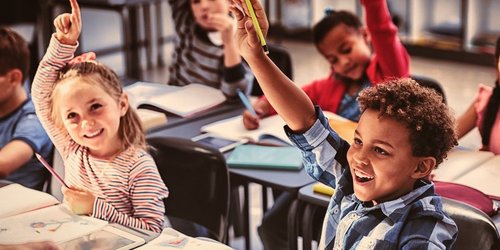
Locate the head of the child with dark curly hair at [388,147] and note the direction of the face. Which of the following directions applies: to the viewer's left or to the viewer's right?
to the viewer's left

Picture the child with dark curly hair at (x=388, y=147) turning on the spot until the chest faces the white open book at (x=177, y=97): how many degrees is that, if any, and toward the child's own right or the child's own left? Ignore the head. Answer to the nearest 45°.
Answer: approximately 90° to the child's own right

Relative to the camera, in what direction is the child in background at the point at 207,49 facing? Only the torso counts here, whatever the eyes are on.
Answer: toward the camera

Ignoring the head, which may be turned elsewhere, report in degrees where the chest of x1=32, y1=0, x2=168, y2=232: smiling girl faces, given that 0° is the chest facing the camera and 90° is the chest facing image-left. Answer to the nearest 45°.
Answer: approximately 45°

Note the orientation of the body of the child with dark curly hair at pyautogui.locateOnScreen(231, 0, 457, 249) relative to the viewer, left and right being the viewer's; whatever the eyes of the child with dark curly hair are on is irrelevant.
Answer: facing the viewer and to the left of the viewer

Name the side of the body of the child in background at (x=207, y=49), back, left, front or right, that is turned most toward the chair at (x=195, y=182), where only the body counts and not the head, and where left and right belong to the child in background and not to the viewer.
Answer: front

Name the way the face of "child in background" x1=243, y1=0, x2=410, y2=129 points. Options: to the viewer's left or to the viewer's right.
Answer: to the viewer's left

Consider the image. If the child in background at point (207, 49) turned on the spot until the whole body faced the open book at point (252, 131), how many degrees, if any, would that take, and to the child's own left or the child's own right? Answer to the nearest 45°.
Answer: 0° — they already face it

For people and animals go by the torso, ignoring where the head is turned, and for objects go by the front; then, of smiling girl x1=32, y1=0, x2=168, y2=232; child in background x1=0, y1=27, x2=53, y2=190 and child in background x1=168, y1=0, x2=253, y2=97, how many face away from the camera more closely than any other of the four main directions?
0

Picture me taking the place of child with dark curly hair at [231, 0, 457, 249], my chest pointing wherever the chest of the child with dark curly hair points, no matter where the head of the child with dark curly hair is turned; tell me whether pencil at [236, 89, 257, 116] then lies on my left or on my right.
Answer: on my right

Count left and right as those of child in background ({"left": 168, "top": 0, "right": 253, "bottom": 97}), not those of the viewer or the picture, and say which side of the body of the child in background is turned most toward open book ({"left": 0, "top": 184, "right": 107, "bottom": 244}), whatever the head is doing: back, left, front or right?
front

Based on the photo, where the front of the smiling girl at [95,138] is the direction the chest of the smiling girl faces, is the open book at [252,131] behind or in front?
behind
